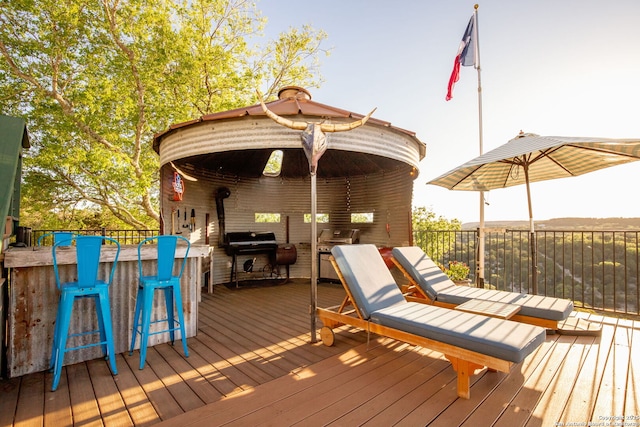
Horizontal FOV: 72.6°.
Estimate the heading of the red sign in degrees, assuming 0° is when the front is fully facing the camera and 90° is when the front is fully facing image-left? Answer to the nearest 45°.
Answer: approximately 315°

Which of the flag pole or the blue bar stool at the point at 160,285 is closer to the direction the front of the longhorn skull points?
the blue bar stool

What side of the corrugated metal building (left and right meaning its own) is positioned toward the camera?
front

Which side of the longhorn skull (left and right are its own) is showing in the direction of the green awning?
right

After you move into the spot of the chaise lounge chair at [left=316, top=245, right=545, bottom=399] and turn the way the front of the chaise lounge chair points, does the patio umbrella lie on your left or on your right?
on your left

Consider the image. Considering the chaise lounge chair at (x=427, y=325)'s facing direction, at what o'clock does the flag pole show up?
The flag pole is roughly at 8 o'clock from the chaise lounge chair.

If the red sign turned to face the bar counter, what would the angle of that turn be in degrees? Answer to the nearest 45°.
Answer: approximately 45° to its right

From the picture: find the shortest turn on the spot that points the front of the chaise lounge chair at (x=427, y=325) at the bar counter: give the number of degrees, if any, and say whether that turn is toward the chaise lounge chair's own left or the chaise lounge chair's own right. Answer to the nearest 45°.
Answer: approximately 135° to the chaise lounge chair's own right

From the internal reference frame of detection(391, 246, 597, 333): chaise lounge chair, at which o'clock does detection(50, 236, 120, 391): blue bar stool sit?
The blue bar stool is roughly at 3 o'clock from the chaise lounge chair.

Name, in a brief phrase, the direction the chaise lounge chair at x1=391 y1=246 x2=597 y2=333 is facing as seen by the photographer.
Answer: facing the viewer and to the right of the viewer

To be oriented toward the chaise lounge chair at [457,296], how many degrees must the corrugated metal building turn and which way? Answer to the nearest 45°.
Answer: approximately 45° to its left

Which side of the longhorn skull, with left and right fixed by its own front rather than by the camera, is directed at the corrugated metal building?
back

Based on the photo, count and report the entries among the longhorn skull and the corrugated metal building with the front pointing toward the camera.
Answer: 2

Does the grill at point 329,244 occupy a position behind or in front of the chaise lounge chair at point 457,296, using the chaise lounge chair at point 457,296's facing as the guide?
behind

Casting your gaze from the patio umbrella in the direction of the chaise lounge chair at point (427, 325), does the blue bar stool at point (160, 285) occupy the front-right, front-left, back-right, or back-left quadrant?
front-right

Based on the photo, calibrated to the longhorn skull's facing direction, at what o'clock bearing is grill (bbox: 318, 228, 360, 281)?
The grill is roughly at 6 o'clock from the longhorn skull.
